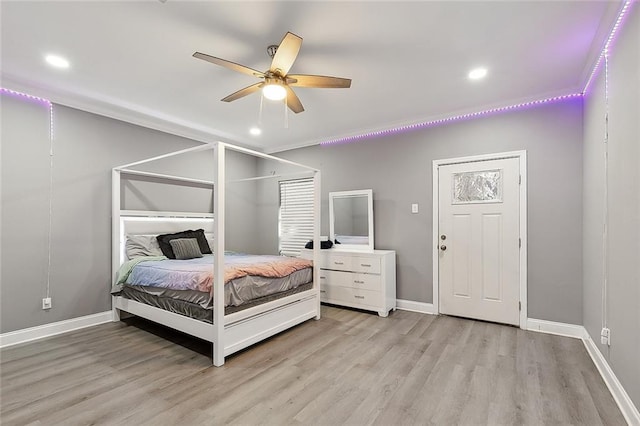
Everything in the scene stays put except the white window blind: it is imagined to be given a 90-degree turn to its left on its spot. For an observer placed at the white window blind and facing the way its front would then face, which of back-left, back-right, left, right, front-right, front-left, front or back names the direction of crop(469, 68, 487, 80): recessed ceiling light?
front

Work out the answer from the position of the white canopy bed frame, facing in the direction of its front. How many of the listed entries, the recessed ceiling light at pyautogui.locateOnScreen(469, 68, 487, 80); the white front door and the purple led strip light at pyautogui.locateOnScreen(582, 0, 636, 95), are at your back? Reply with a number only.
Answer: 0

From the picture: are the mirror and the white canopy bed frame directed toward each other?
no

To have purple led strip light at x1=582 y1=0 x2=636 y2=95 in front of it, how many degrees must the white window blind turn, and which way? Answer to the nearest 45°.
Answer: approximately 90° to its left

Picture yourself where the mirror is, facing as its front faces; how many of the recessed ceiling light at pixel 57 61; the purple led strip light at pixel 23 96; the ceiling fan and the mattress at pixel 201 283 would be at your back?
0

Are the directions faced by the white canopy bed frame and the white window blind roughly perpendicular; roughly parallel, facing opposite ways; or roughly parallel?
roughly perpendicular

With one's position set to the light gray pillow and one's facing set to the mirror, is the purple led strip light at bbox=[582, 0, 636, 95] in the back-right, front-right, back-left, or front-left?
front-right

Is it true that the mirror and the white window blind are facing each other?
no

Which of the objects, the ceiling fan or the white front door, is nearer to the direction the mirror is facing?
the ceiling fan

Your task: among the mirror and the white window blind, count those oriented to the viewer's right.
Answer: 0

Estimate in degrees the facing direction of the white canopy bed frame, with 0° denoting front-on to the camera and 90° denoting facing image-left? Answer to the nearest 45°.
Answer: approximately 315°

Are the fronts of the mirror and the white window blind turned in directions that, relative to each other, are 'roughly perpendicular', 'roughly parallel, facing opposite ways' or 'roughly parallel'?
roughly parallel

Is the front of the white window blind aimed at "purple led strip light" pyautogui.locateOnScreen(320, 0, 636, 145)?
no

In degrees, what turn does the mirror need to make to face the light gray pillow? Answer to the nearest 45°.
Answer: approximately 45° to its right

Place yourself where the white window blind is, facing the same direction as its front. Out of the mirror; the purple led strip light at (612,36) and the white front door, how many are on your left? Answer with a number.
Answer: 3

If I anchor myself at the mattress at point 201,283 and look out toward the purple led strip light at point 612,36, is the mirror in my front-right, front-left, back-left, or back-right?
front-left

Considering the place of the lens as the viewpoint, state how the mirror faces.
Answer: facing the viewer and to the left of the viewer

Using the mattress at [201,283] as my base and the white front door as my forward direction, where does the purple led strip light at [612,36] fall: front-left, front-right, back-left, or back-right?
front-right

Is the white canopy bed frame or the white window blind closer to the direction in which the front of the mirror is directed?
the white canopy bed frame
